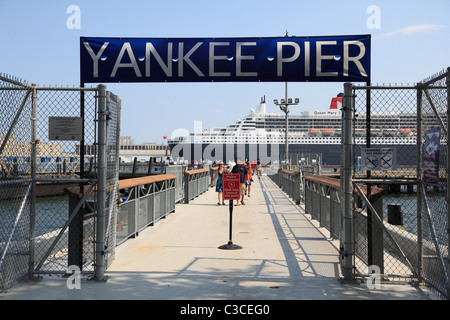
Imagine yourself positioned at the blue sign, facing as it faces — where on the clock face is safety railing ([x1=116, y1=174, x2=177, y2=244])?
The safety railing is roughly at 5 o'clock from the blue sign.

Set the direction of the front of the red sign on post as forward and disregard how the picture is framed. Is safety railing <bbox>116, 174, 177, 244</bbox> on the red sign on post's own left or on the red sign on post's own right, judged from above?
on the red sign on post's own right

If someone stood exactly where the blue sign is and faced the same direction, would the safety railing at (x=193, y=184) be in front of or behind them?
behind

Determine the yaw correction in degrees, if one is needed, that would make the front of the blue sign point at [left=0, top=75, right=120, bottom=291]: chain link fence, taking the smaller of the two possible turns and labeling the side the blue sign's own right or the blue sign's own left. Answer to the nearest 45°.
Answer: approximately 45° to the blue sign's own right

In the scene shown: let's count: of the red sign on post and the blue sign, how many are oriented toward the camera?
2

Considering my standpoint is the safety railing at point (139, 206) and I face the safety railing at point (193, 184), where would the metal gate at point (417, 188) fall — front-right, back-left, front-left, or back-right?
back-right
